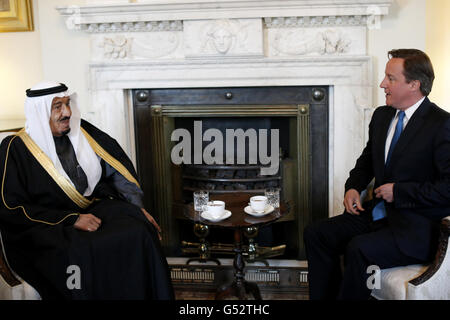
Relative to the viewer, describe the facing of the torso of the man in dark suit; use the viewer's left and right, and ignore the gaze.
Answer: facing the viewer and to the left of the viewer

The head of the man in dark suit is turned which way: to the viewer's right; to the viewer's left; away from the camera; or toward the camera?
to the viewer's left

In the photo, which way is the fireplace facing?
toward the camera

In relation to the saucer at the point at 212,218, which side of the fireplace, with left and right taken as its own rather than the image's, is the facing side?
front

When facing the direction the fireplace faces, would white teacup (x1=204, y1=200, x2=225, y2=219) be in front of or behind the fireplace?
in front

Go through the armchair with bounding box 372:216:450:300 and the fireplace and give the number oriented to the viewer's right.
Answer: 0

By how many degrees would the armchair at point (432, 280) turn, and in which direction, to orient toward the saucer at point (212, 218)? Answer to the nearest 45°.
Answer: approximately 45° to its right

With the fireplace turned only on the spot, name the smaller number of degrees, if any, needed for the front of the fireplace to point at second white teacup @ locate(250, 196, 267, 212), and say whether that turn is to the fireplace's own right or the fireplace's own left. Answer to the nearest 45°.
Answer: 0° — it already faces it

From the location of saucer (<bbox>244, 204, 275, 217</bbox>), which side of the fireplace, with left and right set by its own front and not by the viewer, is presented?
front
